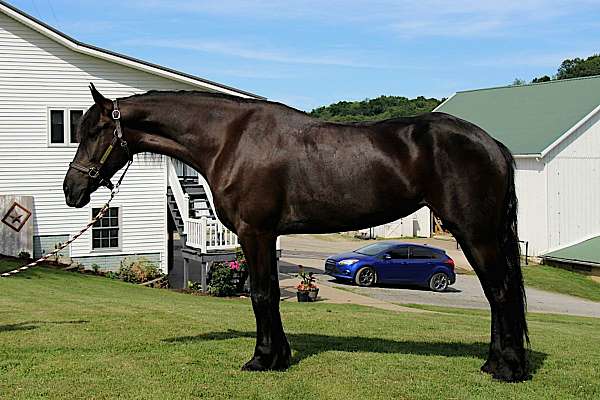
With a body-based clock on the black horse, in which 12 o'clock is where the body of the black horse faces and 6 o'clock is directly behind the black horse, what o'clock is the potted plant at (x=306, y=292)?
The potted plant is roughly at 3 o'clock from the black horse.

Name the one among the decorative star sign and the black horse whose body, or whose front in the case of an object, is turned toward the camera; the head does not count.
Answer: the decorative star sign

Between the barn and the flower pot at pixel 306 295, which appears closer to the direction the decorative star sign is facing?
the flower pot

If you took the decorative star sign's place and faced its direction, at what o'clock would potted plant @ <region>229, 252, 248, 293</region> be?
The potted plant is roughly at 10 o'clock from the decorative star sign.

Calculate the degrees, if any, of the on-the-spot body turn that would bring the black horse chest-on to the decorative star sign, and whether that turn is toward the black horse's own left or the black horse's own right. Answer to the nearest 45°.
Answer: approximately 45° to the black horse's own right

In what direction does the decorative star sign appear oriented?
toward the camera

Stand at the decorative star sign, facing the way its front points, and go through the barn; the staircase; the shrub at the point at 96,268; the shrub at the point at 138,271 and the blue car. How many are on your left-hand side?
5

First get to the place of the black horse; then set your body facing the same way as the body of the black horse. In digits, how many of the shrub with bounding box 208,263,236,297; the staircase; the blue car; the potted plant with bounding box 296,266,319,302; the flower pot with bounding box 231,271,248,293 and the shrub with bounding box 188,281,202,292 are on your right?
6

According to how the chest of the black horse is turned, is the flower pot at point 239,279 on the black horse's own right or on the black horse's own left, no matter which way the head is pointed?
on the black horse's own right

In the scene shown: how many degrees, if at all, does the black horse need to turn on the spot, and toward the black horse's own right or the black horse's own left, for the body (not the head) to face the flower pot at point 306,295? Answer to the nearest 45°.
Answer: approximately 90° to the black horse's own right

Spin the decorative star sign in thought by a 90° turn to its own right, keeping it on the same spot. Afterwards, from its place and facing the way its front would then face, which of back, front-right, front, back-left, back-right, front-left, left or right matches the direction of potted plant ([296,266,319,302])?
back-left

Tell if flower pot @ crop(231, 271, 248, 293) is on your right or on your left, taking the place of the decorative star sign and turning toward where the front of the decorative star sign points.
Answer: on your left

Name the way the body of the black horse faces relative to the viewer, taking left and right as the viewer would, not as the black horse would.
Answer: facing to the left of the viewer

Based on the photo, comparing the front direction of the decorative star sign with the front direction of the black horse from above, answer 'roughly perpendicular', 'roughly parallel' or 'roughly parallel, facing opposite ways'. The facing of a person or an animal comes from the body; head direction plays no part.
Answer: roughly perpendicular

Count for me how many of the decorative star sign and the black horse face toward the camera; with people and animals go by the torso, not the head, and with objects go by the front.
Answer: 1
